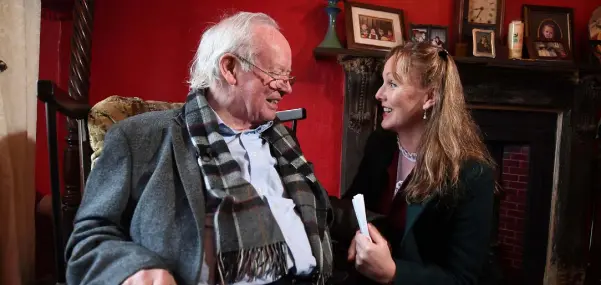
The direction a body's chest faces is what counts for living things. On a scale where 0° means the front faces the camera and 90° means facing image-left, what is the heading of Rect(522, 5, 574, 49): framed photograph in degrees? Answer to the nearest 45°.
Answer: approximately 0°

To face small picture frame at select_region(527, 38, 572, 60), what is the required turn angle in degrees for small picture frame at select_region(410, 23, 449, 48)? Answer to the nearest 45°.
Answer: approximately 90° to its left

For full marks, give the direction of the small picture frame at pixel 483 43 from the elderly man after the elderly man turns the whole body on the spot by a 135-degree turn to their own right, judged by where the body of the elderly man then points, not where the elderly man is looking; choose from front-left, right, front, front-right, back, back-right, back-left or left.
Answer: back-right

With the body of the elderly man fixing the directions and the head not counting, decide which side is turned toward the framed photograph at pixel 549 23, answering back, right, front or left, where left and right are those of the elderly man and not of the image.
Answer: left

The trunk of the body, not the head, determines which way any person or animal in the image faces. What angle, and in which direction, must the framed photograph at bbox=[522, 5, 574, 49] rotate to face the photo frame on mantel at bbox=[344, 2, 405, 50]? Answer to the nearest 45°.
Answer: approximately 45° to its right

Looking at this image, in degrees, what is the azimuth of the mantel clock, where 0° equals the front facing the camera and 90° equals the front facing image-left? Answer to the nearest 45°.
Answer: approximately 0°

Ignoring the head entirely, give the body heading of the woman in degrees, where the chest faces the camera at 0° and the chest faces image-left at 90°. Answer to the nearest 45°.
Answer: approximately 45°

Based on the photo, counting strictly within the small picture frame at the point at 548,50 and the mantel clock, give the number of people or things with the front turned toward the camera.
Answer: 2

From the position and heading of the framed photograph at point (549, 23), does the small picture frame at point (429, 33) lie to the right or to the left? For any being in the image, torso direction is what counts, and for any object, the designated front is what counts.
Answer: on its right
